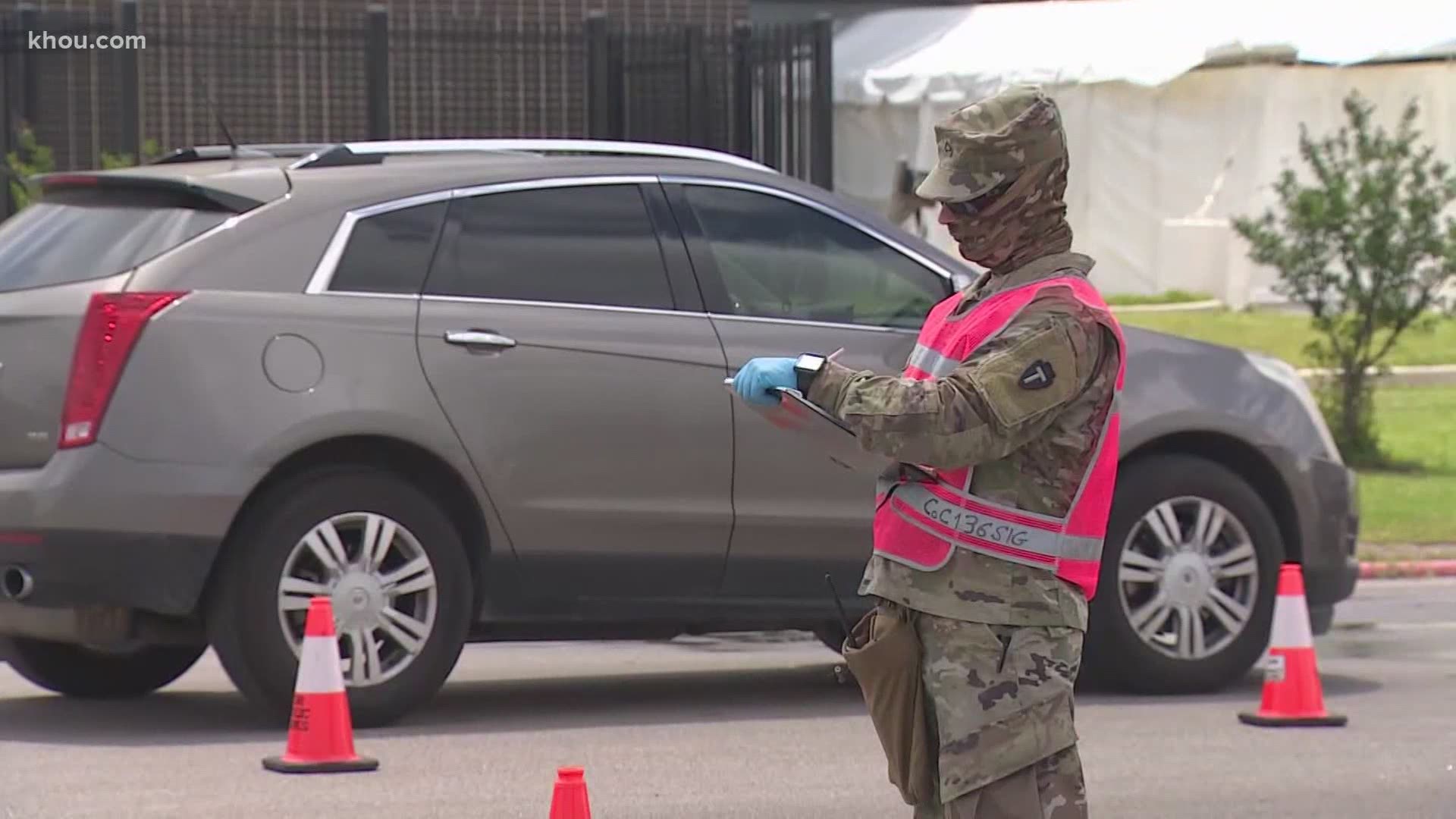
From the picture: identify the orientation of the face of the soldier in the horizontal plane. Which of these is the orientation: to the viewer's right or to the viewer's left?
to the viewer's left

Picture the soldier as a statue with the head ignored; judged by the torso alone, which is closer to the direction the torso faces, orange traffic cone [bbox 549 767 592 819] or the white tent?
the orange traffic cone

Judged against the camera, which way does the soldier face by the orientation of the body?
to the viewer's left

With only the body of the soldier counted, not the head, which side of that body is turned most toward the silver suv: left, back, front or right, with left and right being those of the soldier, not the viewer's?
right

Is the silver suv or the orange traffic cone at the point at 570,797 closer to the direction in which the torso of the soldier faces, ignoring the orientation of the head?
the orange traffic cone

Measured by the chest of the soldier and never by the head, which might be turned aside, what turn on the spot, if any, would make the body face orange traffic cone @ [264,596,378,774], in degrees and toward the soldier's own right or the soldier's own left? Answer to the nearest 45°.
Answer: approximately 45° to the soldier's own right

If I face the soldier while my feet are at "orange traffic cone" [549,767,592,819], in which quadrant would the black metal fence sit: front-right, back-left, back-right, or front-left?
back-left

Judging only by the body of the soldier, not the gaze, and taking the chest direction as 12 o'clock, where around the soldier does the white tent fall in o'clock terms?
The white tent is roughly at 3 o'clock from the soldier.

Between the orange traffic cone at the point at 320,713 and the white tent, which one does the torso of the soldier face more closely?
the orange traffic cone

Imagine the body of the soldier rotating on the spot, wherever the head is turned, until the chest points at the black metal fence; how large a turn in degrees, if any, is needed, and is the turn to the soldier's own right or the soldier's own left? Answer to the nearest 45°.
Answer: approximately 90° to the soldier's own right

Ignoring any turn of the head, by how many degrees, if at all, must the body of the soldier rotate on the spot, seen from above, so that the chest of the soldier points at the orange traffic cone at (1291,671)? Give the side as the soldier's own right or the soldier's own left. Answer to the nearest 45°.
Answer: approximately 90° to the soldier's own right
